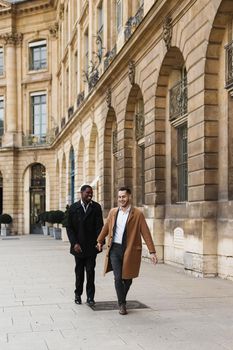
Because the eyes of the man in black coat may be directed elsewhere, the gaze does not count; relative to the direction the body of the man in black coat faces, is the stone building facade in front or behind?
behind

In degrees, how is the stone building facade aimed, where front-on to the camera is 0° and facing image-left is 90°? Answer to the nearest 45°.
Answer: approximately 45°

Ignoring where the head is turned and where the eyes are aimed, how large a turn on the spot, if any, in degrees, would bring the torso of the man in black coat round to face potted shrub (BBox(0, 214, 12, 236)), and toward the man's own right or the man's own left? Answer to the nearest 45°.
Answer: approximately 180°

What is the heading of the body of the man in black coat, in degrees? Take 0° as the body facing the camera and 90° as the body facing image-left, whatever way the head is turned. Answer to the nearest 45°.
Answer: approximately 0°

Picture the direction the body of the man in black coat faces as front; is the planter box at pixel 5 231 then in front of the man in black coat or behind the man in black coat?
behind

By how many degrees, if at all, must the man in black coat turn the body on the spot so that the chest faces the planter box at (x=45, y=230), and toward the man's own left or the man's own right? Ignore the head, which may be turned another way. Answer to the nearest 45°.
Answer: approximately 180°

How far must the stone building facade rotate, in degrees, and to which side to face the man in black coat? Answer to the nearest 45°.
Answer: approximately 45° to its left
